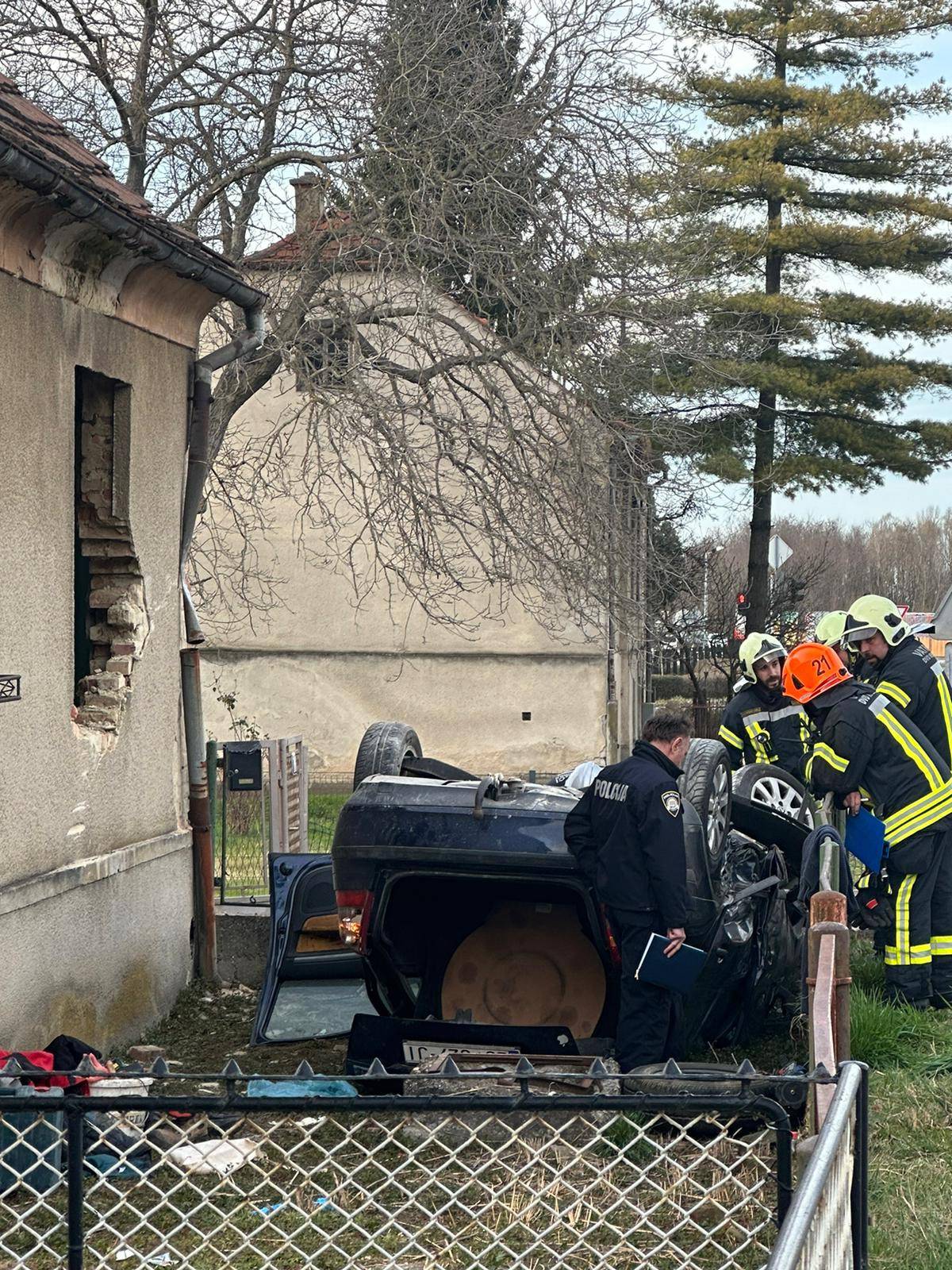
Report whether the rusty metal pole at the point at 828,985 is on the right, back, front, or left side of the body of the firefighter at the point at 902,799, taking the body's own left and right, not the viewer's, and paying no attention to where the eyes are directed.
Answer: left

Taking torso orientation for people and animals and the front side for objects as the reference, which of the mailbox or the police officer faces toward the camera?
the mailbox

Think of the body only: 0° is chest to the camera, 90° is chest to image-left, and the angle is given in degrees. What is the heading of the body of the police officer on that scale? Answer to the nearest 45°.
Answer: approximately 225°

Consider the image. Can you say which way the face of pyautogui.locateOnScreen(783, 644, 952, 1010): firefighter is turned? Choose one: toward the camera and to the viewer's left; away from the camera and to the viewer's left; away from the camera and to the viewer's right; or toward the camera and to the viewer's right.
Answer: away from the camera and to the viewer's left

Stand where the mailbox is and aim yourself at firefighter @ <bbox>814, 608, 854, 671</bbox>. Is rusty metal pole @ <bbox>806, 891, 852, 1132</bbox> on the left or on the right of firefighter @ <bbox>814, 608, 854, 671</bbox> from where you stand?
right

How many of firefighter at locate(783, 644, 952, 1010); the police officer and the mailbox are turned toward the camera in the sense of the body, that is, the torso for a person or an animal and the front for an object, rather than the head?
1

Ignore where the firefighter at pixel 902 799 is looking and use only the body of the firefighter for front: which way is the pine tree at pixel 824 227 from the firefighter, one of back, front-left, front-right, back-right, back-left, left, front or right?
right

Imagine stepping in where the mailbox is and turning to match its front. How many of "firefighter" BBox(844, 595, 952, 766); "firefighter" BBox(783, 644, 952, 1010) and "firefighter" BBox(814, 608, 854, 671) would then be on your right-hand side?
0

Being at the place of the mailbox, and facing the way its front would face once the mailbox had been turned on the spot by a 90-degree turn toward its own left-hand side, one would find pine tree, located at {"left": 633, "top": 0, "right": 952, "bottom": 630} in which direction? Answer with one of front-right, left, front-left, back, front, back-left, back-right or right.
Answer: front-left

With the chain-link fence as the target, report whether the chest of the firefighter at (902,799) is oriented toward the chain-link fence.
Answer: no

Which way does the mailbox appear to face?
toward the camera

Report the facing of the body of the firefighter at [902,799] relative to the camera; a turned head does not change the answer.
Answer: to the viewer's left

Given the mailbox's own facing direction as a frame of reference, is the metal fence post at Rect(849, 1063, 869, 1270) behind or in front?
in front

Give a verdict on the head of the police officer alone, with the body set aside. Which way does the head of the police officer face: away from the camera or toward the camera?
away from the camera

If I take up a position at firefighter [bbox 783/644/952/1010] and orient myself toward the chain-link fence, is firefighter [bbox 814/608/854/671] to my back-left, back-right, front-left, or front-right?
back-right

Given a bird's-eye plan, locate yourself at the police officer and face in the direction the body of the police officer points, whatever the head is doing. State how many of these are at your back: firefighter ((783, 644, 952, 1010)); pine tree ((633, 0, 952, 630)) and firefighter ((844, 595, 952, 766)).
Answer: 0

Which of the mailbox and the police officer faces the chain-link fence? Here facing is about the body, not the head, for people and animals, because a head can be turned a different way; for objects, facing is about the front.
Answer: the mailbox
